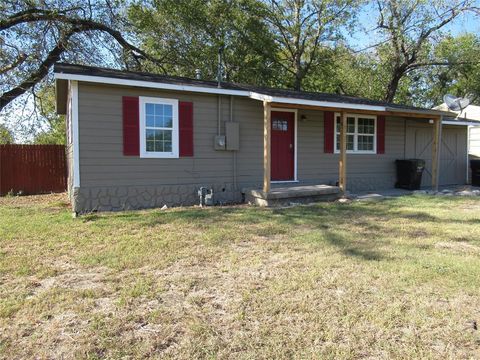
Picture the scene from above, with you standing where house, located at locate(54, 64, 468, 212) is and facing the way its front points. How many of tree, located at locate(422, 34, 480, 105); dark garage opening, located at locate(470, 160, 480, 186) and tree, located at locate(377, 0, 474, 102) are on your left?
3

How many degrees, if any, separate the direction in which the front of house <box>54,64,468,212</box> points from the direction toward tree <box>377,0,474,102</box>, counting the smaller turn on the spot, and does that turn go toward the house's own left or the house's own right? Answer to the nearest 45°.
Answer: approximately 90° to the house's own left

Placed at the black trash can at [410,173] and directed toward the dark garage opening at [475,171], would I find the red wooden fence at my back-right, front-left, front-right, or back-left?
back-left

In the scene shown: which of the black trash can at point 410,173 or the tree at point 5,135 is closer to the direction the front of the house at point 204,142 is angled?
the black trash can

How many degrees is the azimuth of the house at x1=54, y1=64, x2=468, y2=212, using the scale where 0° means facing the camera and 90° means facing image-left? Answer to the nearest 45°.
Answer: approximately 315°

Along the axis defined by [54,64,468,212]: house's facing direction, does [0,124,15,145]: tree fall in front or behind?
behind

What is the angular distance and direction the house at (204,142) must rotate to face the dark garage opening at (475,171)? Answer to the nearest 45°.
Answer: approximately 90° to its left

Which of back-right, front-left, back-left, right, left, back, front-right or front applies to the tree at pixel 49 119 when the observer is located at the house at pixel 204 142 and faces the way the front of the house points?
back
